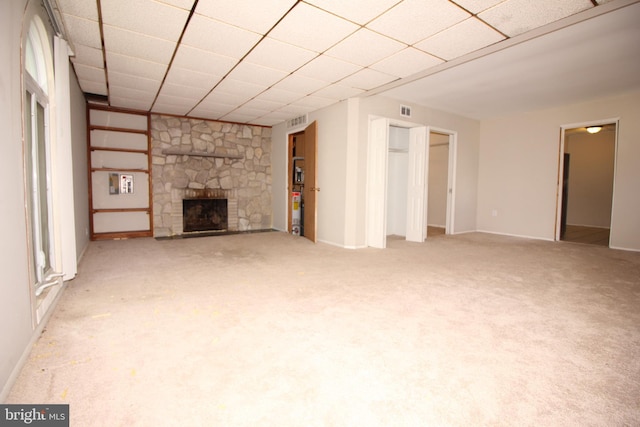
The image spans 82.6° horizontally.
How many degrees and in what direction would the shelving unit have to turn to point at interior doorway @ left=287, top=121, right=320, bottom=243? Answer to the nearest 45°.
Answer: approximately 90° to its left

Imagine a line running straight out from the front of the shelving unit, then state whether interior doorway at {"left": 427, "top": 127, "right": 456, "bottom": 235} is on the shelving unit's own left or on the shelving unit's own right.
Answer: on the shelving unit's own left

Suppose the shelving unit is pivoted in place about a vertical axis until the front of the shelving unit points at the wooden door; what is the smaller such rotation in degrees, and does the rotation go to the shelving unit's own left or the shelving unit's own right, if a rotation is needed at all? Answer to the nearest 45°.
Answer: approximately 45° to the shelving unit's own left

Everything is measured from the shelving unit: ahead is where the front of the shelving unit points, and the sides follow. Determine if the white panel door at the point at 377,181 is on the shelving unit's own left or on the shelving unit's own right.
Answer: on the shelving unit's own left

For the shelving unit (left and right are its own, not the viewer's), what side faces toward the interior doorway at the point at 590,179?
left

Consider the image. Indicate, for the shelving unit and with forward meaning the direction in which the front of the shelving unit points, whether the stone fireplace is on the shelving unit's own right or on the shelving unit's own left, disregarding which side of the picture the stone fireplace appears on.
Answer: on the shelving unit's own left

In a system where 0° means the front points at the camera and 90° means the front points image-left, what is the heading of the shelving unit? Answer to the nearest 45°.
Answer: approximately 0°
